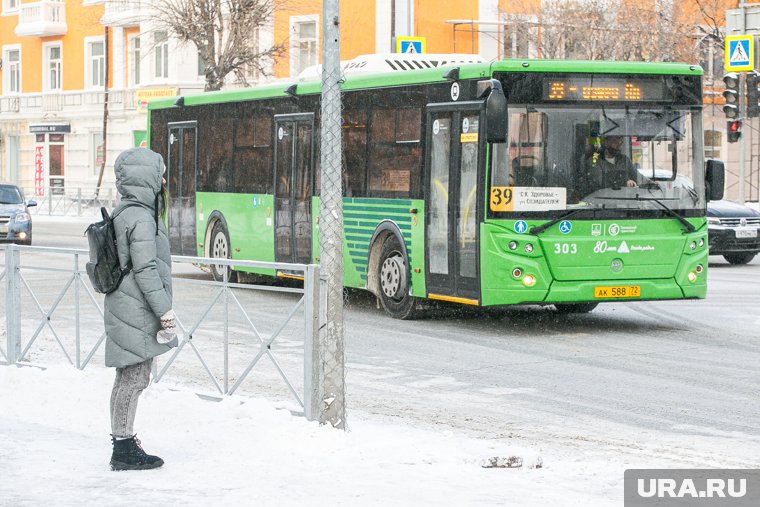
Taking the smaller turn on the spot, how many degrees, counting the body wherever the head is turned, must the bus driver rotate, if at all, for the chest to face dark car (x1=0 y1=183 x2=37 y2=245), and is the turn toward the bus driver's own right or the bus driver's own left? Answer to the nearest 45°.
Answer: approximately 180°

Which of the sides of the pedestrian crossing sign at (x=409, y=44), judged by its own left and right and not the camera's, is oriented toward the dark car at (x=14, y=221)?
right

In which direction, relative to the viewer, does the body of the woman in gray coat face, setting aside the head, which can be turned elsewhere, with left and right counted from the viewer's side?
facing to the right of the viewer

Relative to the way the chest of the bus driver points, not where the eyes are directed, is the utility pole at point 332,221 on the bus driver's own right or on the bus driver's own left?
on the bus driver's own right

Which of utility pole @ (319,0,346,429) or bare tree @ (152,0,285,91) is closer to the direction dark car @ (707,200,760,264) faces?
the utility pole

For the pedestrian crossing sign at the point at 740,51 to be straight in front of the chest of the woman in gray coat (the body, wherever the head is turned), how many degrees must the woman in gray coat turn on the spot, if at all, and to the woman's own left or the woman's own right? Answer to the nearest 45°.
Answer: approximately 45° to the woman's own left

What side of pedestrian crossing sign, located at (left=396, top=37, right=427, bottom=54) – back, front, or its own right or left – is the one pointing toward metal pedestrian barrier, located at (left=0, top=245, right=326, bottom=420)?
front

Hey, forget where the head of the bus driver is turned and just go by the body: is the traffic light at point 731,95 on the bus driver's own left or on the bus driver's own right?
on the bus driver's own left

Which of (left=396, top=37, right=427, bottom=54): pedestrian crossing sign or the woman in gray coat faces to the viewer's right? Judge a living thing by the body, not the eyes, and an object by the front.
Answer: the woman in gray coat

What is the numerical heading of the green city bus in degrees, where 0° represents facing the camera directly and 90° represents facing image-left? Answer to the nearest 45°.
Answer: approximately 315°
